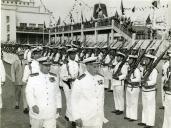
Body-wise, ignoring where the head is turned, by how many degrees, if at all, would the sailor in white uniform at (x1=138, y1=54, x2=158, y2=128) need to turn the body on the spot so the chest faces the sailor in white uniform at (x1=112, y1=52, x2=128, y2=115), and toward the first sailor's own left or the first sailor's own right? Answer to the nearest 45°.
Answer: approximately 45° to the first sailor's own right

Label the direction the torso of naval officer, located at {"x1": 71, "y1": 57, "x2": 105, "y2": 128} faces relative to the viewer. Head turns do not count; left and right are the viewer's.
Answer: facing the viewer and to the right of the viewer

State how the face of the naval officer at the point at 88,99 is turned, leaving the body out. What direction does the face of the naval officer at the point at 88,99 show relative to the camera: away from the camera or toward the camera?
toward the camera
